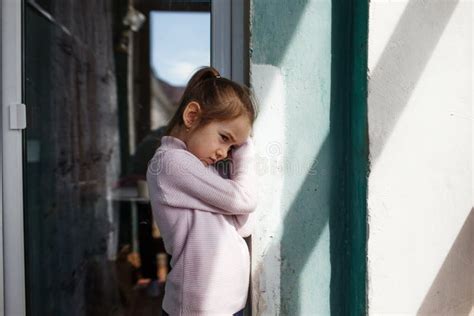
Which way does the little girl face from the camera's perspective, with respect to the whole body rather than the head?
to the viewer's right

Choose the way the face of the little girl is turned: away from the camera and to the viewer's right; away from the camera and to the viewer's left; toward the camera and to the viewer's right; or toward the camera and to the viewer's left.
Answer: toward the camera and to the viewer's right
